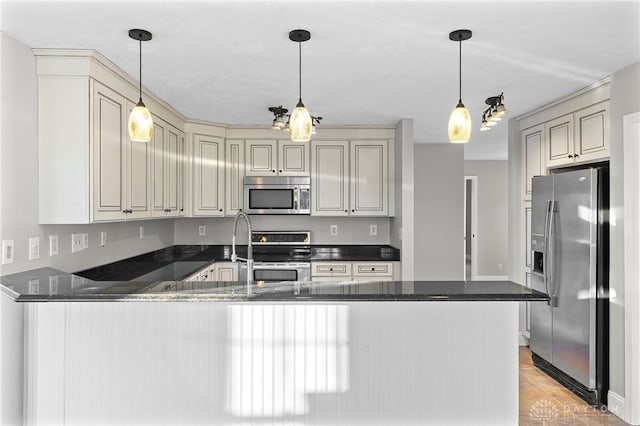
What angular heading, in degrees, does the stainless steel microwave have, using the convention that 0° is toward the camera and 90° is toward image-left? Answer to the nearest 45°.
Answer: approximately 0°

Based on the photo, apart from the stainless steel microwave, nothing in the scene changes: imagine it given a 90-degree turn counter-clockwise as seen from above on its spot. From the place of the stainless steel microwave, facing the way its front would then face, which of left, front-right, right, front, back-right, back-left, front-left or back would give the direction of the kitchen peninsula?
right

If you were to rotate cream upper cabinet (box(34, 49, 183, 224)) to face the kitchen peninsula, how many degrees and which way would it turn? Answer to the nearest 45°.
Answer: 0° — it already faces it

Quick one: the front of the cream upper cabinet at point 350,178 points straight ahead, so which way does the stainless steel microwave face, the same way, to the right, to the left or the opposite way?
the same way

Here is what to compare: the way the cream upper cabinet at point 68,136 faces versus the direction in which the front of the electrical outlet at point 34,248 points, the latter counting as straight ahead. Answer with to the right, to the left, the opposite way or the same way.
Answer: the same way

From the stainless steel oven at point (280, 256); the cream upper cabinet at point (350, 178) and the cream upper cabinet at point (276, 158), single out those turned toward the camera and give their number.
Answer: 3

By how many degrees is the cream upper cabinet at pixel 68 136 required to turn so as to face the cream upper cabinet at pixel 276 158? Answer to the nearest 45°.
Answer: approximately 90° to its left

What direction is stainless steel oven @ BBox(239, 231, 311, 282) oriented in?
toward the camera

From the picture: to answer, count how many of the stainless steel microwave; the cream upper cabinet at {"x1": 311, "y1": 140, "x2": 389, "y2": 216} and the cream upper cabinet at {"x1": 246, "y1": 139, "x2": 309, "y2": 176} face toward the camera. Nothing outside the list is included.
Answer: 3

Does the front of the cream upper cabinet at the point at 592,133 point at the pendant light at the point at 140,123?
yes

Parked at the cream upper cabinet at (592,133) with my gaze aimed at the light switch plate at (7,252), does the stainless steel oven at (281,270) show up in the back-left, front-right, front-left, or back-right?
front-right

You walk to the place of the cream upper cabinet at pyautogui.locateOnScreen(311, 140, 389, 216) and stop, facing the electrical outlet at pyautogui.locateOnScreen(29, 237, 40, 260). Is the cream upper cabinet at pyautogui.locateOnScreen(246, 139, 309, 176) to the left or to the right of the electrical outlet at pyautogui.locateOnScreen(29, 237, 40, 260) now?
right

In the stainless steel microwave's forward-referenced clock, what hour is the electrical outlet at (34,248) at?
The electrical outlet is roughly at 1 o'clock from the stainless steel microwave.

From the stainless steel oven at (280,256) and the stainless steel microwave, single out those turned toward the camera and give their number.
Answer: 2

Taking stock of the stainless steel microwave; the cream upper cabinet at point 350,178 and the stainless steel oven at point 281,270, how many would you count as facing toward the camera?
3

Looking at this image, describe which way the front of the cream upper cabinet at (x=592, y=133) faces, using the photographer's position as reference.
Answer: facing the viewer and to the left of the viewer

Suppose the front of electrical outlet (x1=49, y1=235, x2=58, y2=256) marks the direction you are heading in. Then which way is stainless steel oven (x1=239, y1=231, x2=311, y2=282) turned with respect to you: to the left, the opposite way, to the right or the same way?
to the right

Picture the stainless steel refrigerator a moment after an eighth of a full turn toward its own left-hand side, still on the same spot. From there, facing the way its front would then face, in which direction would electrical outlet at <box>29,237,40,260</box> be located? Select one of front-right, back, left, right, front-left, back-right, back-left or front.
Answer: front-right

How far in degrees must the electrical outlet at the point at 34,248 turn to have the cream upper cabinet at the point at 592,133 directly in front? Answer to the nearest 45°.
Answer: approximately 45° to its left
